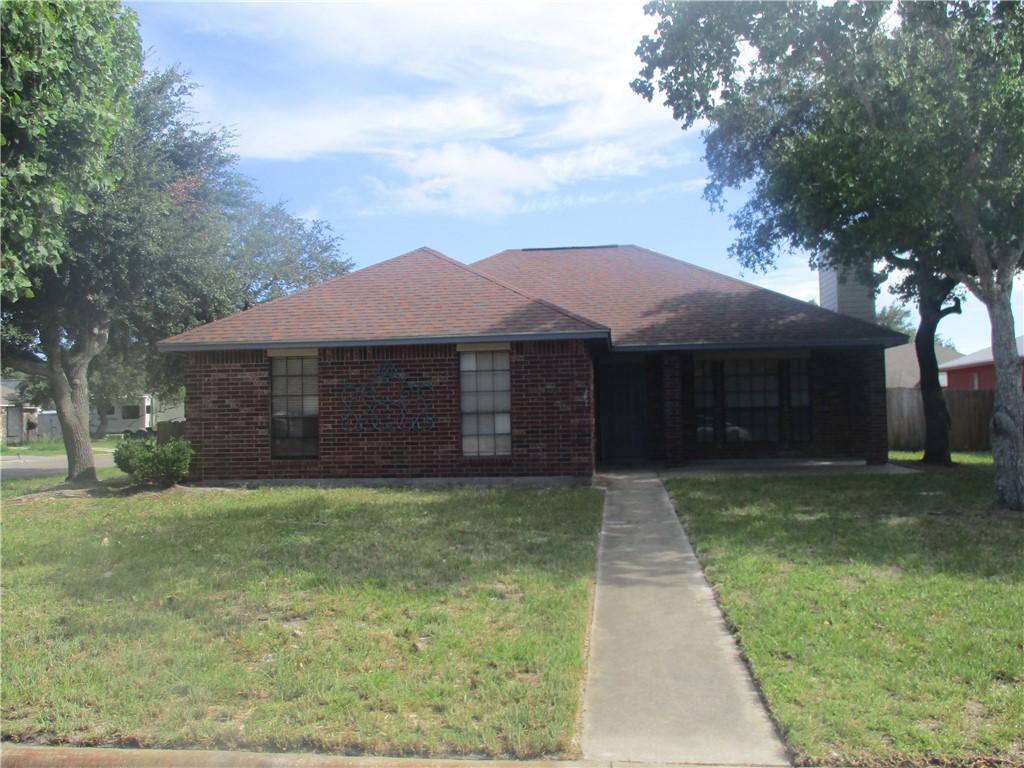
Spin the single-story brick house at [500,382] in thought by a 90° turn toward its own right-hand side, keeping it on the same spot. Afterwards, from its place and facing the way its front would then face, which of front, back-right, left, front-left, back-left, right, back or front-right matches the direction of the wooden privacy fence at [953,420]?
back-right

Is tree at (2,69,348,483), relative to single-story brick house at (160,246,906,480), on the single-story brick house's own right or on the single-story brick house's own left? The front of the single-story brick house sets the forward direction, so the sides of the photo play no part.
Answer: on the single-story brick house's own right

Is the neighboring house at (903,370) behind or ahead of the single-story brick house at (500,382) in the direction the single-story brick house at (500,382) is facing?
behind

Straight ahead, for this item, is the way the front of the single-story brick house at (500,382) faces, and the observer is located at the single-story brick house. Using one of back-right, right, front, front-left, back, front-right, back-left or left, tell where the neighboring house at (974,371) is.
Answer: back-left

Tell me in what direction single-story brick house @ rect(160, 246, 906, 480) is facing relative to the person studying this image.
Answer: facing the viewer

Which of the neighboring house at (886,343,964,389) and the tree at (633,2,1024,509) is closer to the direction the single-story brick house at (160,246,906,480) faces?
the tree

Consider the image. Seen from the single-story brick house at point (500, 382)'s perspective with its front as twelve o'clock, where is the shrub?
The shrub is roughly at 3 o'clock from the single-story brick house.

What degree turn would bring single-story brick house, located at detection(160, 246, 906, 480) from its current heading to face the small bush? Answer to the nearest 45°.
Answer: approximately 90° to its right
